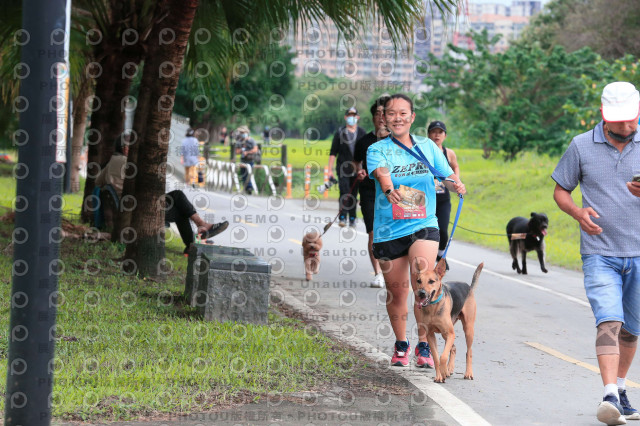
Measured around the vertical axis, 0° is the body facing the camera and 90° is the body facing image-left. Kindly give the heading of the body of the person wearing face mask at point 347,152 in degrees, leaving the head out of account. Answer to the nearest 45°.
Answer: approximately 0°

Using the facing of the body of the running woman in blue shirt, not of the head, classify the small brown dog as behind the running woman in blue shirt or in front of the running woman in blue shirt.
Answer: behind

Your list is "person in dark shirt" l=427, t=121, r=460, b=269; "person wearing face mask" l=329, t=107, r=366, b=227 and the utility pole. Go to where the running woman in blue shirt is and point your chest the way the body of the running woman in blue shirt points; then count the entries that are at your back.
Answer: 2

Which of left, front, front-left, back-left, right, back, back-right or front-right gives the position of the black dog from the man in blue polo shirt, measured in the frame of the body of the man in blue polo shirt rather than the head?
back

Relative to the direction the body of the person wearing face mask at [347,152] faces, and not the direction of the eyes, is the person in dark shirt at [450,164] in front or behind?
in front

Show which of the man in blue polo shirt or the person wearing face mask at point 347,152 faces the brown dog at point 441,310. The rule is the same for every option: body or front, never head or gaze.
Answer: the person wearing face mask

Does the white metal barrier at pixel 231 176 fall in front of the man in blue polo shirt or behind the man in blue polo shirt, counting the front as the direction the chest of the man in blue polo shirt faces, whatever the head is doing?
behind

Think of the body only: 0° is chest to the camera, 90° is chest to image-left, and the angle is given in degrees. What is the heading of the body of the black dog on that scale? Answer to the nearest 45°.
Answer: approximately 315°

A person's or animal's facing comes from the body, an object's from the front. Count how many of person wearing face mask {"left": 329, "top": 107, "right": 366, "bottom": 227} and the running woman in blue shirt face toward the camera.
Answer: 2

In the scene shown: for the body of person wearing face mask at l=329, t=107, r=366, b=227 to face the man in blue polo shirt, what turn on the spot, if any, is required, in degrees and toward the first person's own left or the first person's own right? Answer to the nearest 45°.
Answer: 0° — they already face them

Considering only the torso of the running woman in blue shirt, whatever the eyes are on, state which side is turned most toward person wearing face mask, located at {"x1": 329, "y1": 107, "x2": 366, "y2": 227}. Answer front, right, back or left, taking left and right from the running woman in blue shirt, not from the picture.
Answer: back

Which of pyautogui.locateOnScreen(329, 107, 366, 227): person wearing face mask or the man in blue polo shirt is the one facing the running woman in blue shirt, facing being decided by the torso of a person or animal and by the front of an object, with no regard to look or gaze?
the person wearing face mask

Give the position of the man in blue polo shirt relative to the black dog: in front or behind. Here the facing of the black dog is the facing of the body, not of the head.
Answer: in front
